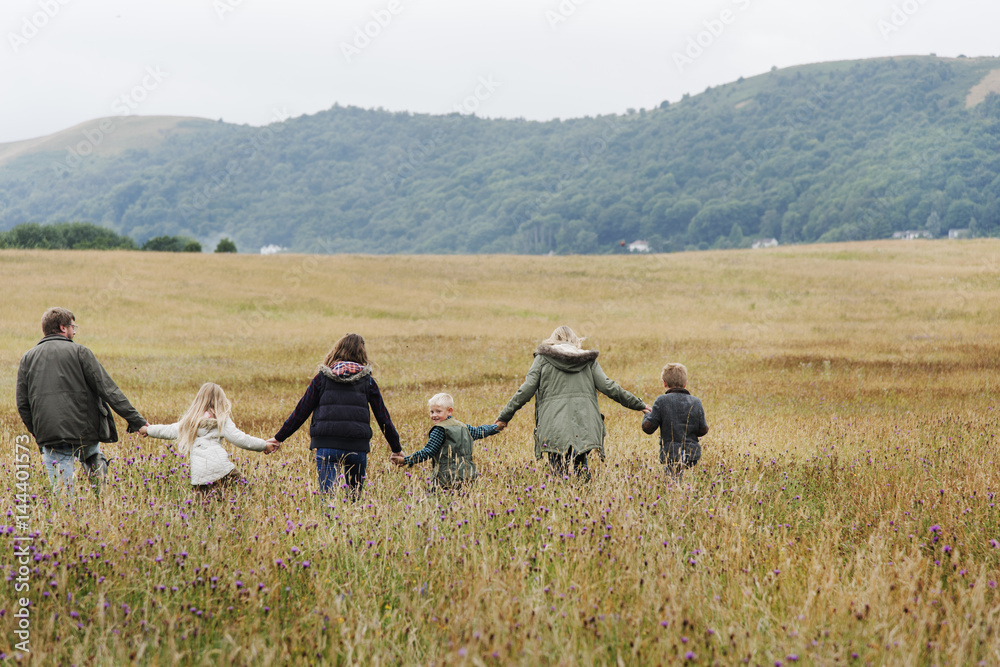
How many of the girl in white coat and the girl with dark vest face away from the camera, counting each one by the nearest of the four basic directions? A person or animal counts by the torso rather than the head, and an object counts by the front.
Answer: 2

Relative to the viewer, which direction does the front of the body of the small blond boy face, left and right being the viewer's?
facing away from the viewer and to the left of the viewer

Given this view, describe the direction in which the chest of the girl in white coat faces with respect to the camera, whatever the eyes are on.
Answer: away from the camera

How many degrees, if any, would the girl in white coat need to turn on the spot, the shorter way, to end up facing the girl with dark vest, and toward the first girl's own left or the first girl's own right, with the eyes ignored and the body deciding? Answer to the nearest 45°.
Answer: approximately 90° to the first girl's own right

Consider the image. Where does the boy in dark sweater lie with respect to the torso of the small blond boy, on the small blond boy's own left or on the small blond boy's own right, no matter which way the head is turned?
on the small blond boy's own right

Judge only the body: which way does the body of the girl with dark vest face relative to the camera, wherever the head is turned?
away from the camera

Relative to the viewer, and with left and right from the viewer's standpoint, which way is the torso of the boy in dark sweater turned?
facing away from the viewer

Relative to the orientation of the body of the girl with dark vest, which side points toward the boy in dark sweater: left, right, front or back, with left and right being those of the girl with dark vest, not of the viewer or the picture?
right

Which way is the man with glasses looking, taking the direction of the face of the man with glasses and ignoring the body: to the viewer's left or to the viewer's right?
to the viewer's right

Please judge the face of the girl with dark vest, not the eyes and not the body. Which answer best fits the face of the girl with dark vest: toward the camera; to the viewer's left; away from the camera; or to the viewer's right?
away from the camera

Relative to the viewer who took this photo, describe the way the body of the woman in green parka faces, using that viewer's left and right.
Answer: facing away from the viewer
